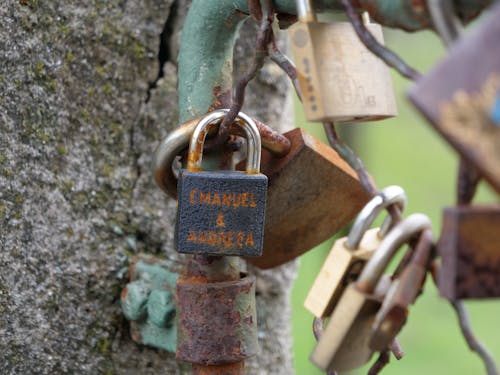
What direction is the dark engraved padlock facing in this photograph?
toward the camera
